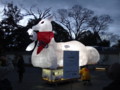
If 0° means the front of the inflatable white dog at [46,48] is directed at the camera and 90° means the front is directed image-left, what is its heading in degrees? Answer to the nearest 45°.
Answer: approximately 90°
